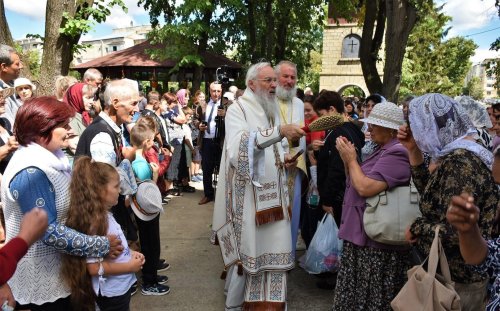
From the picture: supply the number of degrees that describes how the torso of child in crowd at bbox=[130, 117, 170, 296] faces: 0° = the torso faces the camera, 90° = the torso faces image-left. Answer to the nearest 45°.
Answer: approximately 270°

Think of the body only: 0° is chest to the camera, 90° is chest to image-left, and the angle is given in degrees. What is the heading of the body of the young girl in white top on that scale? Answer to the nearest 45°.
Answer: approximately 270°

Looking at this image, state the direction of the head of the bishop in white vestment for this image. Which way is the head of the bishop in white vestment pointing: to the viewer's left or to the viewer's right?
to the viewer's right

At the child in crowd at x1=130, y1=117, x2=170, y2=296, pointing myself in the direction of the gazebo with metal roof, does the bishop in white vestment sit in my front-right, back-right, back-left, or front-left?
back-right

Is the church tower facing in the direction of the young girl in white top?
yes

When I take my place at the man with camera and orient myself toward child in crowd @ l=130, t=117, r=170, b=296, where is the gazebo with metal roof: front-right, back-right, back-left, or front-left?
back-right

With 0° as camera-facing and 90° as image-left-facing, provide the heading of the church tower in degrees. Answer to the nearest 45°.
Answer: approximately 0°

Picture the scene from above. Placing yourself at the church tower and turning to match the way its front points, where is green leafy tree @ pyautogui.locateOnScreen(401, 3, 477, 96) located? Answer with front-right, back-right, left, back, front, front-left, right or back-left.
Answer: back-left

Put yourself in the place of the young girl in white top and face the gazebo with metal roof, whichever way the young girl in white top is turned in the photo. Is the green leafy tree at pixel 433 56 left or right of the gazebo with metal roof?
right

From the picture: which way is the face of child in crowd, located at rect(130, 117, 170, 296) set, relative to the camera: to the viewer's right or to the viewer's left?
to the viewer's right
